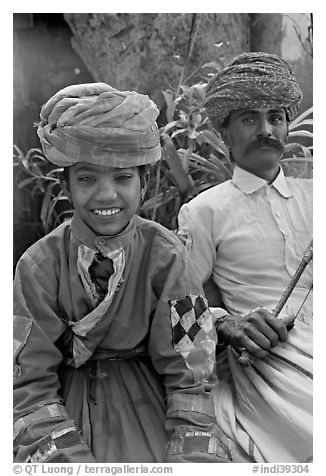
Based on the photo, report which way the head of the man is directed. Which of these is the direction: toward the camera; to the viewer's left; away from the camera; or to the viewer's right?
toward the camera

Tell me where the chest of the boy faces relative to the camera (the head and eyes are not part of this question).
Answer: toward the camera

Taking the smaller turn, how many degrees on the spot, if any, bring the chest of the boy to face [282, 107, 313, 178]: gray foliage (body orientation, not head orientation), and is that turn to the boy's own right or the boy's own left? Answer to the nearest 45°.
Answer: approximately 135° to the boy's own left

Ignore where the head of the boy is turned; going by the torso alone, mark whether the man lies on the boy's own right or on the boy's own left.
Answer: on the boy's own left

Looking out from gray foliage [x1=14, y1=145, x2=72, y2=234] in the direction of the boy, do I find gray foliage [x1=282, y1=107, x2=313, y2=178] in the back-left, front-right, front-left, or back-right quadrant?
front-left

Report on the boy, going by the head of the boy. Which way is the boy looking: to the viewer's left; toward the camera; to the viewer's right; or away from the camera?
toward the camera

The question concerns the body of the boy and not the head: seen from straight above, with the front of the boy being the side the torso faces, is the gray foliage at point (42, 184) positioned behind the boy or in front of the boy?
behind
